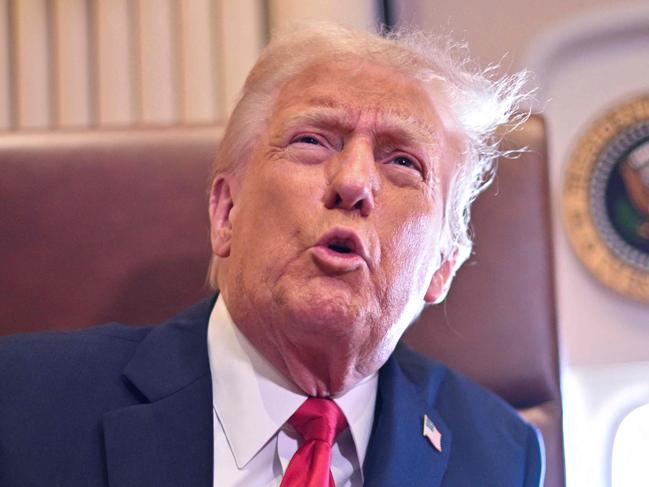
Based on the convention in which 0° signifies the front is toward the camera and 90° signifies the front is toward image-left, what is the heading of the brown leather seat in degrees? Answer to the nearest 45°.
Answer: approximately 0°

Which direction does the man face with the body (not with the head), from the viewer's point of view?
toward the camera
